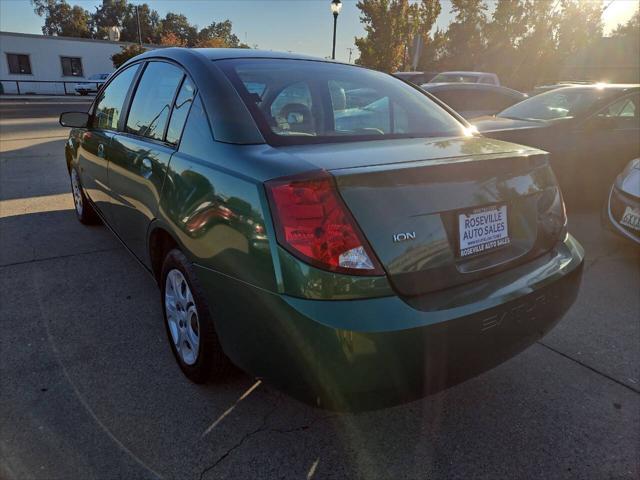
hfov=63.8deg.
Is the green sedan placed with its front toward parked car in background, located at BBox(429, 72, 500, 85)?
no

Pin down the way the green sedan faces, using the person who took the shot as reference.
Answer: facing away from the viewer and to the left of the viewer

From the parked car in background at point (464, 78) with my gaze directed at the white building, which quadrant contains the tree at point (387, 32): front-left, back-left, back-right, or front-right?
front-right

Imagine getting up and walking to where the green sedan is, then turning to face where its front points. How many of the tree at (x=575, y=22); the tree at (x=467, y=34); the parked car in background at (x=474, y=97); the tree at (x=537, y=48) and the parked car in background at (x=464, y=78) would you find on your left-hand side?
0

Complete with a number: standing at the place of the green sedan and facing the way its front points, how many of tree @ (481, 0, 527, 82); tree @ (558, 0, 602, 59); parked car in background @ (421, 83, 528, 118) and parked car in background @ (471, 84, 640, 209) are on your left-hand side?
0

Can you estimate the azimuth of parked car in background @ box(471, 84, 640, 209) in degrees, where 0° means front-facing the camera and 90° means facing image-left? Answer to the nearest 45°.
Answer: approximately 45°

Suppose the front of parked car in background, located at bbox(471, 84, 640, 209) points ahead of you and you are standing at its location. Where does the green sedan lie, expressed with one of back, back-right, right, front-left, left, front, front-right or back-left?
front-left

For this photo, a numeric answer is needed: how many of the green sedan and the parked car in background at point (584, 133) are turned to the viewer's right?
0

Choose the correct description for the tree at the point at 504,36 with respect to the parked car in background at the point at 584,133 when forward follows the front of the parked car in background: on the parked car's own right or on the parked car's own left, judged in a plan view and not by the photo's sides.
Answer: on the parked car's own right

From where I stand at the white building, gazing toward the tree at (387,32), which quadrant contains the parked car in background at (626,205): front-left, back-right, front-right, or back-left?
front-right

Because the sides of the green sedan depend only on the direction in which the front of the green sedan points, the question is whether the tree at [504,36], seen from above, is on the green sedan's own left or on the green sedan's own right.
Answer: on the green sedan's own right

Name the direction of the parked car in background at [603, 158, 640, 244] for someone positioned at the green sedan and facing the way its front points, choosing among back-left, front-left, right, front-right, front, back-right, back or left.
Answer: right

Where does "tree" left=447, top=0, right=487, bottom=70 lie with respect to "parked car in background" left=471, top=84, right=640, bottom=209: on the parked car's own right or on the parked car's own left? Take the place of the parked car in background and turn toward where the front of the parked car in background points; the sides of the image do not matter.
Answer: on the parked car's own right

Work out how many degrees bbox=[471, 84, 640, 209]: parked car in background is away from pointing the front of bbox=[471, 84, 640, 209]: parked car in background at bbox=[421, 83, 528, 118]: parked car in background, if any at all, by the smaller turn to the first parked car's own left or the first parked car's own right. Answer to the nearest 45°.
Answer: approximately 90° to the first parked car's own right

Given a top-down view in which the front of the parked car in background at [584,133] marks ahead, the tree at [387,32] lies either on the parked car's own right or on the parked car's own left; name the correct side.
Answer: on the parked car's own right

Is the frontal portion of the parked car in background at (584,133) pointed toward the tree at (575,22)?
no

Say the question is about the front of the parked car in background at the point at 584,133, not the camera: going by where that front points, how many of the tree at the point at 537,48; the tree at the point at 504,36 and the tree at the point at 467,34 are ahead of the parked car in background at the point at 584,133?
0
